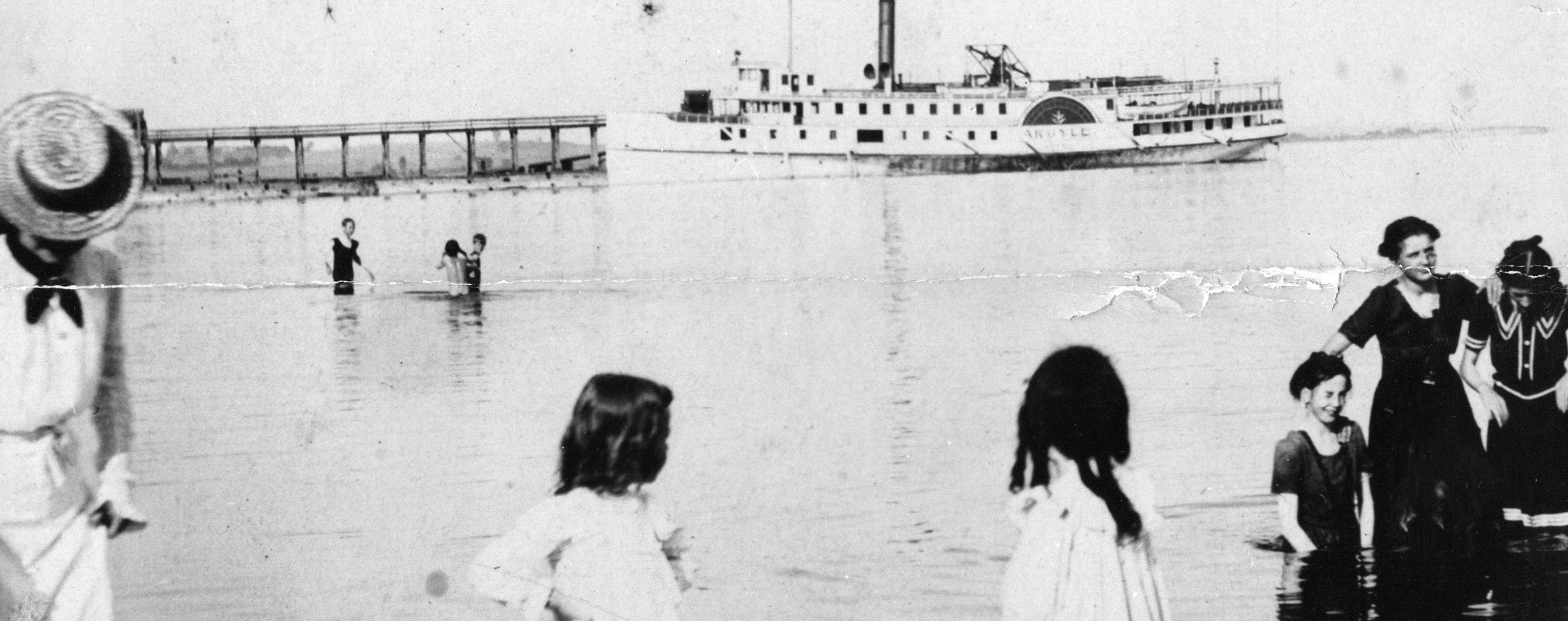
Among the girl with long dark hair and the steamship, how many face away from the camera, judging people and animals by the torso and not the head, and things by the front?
1

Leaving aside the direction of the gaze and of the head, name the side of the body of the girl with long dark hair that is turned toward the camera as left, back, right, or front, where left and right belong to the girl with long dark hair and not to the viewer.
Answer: back

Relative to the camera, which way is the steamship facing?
to the viewer's left

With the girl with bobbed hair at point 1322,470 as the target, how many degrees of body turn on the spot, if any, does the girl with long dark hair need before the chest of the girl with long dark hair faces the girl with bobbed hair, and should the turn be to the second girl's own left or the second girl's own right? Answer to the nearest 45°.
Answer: approximately 45° to the second girl's own right

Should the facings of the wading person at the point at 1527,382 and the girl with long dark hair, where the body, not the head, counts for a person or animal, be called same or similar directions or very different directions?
very different directions

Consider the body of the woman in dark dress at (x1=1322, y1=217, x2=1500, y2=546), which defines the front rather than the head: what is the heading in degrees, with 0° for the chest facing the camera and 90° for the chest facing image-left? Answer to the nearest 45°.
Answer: approximately 0°
